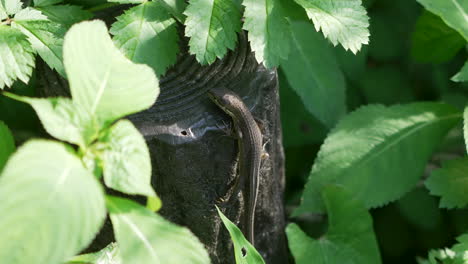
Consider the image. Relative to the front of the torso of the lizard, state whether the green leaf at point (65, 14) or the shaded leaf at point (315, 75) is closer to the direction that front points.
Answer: the green leaf

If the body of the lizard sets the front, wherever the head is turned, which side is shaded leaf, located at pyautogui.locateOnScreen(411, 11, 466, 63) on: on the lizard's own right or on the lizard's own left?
on the lizard's own right

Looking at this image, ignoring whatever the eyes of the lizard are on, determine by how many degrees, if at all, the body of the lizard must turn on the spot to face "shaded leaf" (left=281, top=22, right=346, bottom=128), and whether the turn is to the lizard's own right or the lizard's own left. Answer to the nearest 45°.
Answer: approximately 90° to the lizard's own right

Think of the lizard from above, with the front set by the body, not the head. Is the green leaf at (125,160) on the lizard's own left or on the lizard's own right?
on the lizard's own left

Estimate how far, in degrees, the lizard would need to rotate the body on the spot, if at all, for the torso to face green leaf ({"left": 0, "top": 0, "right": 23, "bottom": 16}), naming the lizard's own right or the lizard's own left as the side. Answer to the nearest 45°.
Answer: approximately 45° to the lizard's own left

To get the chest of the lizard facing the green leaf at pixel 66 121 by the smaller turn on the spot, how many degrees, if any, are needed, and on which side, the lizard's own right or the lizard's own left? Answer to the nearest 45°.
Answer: approximately 90° to the lizard's own left

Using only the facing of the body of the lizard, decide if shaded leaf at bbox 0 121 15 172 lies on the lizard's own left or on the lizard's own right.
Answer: on the lizard's own left

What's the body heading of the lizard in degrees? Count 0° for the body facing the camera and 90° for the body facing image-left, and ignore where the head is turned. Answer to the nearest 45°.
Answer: approximately 135°

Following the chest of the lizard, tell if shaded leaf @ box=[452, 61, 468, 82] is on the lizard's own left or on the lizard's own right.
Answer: on the lizard's own right

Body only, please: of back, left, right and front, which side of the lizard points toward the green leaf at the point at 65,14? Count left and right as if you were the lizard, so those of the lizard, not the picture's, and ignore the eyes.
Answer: front
